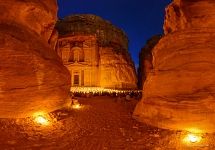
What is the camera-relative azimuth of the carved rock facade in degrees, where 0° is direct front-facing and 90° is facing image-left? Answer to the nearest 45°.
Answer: approximately 0°

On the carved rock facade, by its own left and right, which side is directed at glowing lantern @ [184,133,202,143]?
front

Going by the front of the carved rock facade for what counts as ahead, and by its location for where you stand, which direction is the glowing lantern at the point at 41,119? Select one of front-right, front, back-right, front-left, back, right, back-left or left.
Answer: front
